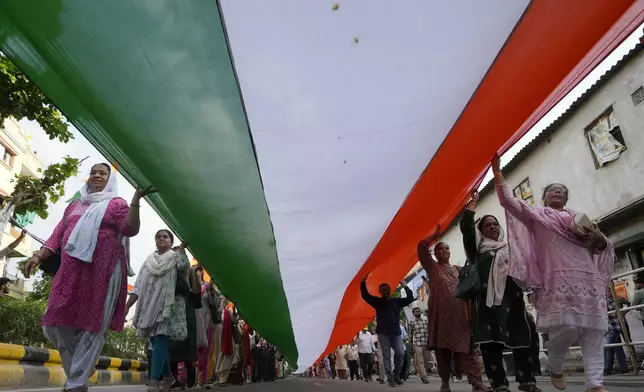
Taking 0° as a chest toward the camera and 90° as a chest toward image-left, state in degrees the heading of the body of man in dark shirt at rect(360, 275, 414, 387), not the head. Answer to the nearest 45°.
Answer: approximately 0°

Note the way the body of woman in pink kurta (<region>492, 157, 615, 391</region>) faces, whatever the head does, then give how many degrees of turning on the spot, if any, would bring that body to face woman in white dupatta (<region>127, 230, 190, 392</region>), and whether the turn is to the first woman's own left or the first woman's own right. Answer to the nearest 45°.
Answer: approximately 90° to the first woman's own right

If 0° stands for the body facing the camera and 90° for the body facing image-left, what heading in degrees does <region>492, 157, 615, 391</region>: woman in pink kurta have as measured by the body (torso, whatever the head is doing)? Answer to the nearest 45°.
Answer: approximately 0°

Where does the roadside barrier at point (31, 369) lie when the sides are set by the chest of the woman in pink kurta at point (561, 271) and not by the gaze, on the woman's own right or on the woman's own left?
on the woman's own right

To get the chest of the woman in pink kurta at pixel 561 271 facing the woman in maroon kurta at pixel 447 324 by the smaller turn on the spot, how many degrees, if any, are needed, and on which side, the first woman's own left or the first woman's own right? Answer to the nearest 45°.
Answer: approximately 135° to the first woman's own right

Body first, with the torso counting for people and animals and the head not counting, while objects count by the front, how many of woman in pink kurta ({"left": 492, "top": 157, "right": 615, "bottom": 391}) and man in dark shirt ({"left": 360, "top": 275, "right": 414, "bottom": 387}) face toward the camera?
2

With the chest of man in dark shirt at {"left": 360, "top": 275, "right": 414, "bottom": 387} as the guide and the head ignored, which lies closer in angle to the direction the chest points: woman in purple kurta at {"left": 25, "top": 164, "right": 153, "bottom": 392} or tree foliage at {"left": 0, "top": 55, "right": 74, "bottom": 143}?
the woman in purple kurta

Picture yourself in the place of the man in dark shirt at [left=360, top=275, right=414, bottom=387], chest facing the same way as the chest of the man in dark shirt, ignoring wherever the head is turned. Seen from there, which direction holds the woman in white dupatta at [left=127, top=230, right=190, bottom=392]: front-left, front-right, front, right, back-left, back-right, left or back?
front-right

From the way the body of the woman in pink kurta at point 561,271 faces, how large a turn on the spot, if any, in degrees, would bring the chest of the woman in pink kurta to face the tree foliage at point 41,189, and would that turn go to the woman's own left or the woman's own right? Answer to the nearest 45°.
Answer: approximately 90° to the woman's own right
